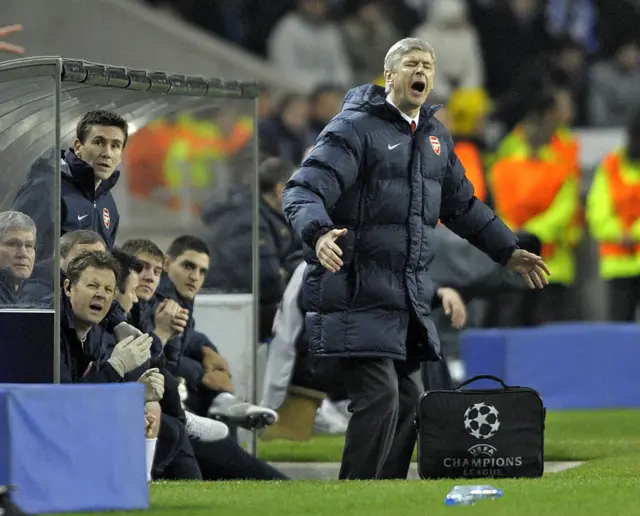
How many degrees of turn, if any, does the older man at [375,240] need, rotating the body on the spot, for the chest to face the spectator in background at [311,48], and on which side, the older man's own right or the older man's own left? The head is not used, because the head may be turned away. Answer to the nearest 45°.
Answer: approximately 135° to the older man's own left

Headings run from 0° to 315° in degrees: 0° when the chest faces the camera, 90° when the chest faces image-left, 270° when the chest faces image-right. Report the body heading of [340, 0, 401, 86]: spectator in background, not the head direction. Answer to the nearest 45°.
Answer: approximately 0°

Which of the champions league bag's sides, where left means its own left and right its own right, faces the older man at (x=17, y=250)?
right

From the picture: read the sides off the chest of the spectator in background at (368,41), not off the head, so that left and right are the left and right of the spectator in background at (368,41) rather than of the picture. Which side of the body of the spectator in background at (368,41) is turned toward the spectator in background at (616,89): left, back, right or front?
left

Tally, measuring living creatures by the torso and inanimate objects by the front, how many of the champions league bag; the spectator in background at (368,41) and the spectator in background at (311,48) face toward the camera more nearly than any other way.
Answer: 3
